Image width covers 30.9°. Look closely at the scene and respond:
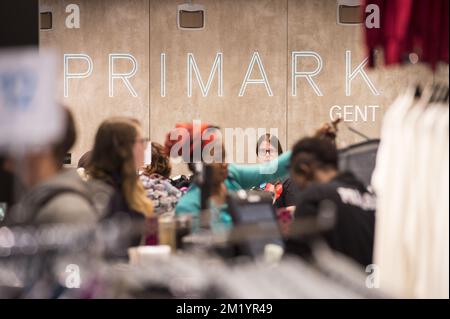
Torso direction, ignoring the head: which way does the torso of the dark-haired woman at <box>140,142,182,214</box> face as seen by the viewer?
away from the camera

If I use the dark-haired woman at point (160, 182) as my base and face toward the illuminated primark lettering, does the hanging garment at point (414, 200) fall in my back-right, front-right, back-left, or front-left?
back-right

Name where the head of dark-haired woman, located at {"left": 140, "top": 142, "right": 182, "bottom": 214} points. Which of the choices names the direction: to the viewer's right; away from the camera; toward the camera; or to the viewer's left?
away from the camera
